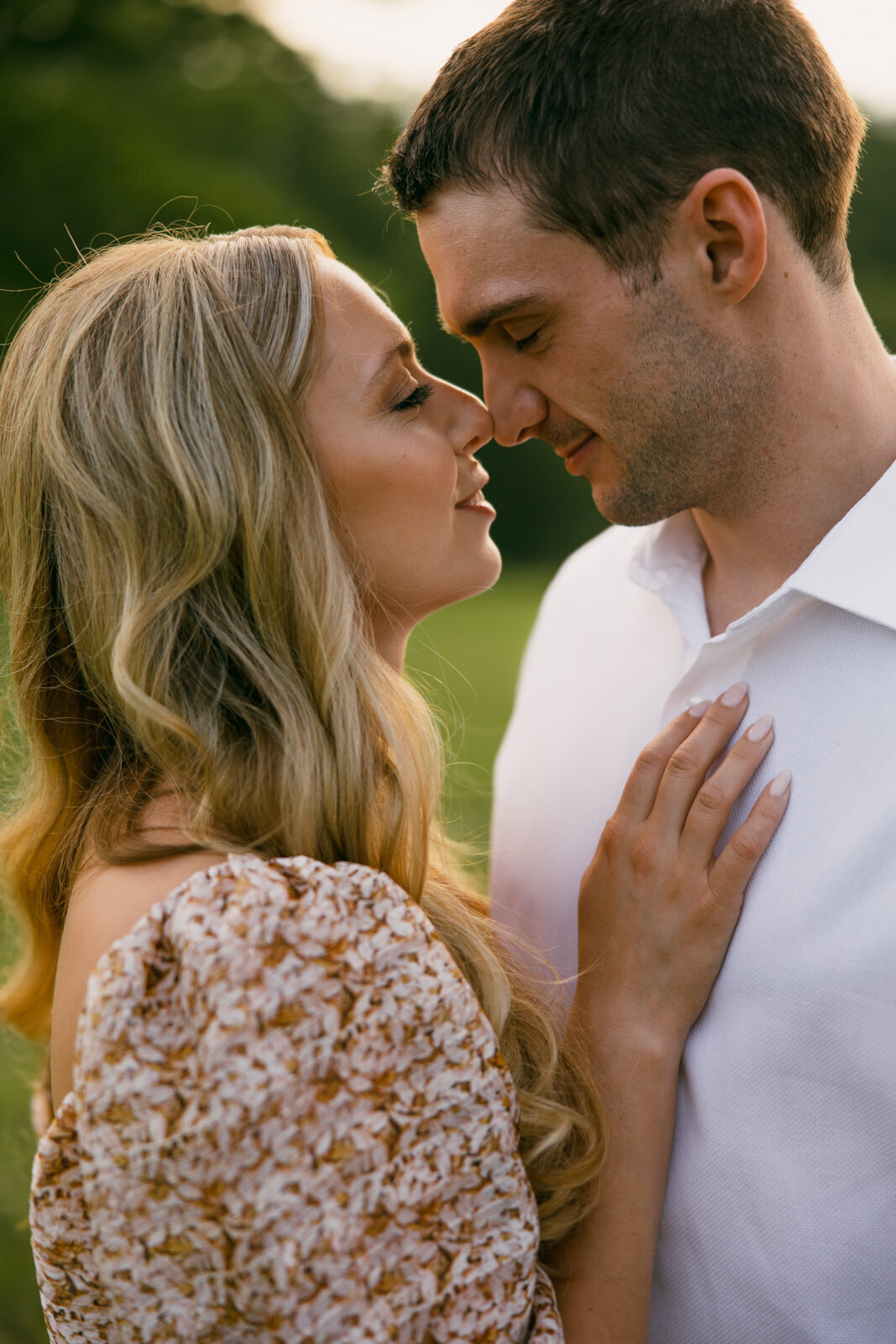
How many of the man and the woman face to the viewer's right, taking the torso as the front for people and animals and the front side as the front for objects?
1

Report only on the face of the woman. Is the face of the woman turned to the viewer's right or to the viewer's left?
to the viewer's right

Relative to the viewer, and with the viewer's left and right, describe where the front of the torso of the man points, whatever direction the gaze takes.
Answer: facing the viewer and to the left of the viewer

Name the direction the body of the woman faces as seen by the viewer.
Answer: to the viewer's right

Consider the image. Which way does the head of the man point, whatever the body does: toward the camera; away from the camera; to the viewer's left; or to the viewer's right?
to the viewer's left

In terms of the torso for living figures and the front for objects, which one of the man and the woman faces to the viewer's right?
the woman
